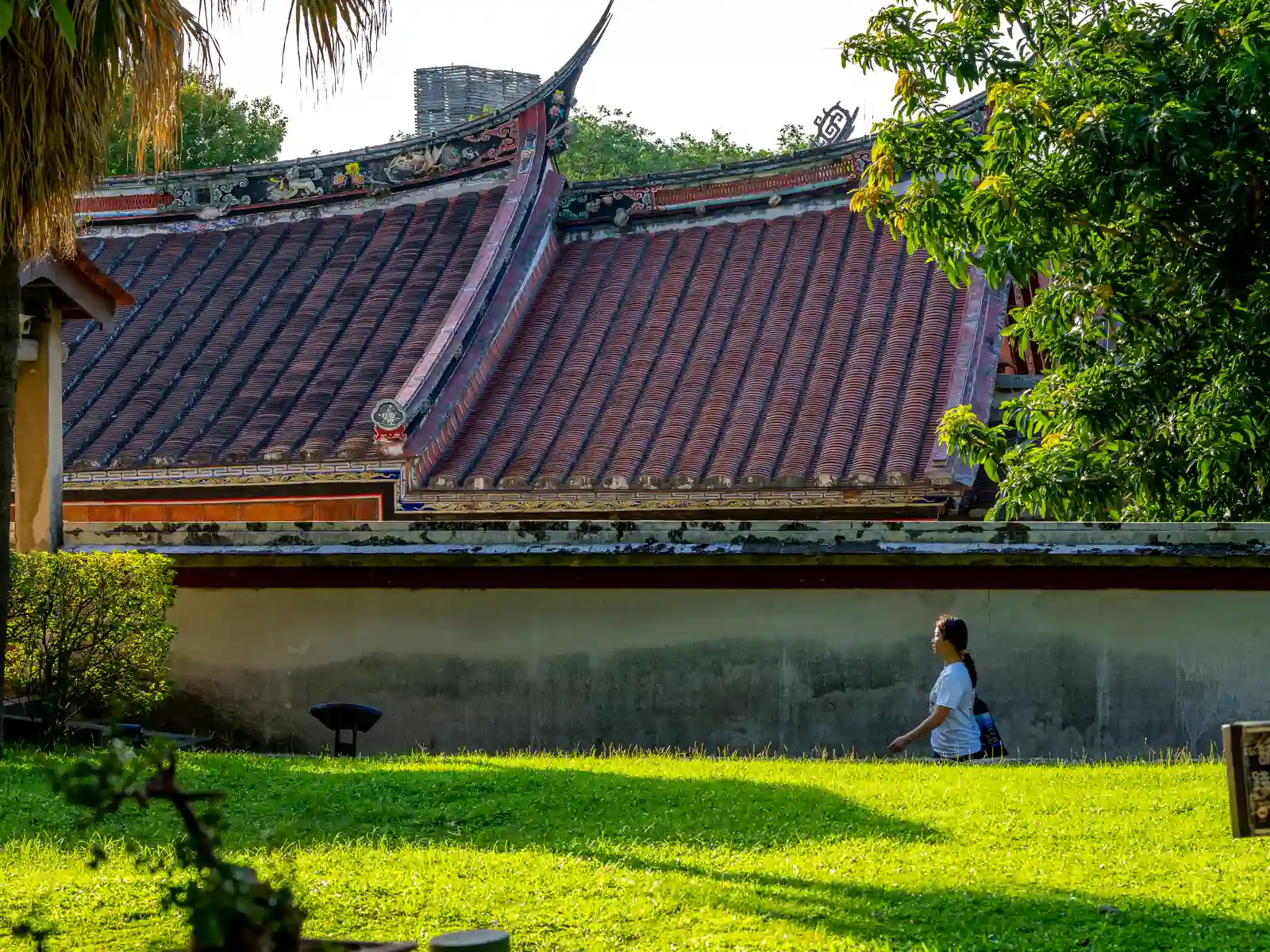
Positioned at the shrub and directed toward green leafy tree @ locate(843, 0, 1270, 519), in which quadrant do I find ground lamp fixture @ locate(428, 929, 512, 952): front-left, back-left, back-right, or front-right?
front-right

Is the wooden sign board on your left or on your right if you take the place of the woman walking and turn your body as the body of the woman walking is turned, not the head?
on your left

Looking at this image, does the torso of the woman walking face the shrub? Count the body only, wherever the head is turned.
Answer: yes

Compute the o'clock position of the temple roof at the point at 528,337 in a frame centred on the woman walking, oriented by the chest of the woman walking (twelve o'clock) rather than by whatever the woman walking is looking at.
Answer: The temple roof is roughly at 2 o'clock from the woman walking.

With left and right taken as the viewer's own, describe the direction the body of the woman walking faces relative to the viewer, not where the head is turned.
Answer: facing to the left of the viewer

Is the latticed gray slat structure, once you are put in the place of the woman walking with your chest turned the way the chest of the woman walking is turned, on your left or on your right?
on your right

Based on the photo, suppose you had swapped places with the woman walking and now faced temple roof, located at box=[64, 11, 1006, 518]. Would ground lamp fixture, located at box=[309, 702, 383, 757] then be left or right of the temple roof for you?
left

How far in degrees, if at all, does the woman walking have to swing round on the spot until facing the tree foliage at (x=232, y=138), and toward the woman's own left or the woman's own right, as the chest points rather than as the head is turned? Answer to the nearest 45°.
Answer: approximately 45° to the woman's own right

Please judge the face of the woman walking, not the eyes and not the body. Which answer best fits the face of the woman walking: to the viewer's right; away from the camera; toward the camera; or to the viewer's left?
to the viewer's left

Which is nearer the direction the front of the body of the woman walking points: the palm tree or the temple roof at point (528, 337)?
the palm tree

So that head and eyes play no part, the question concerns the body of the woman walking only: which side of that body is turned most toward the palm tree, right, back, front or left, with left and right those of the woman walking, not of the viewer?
front

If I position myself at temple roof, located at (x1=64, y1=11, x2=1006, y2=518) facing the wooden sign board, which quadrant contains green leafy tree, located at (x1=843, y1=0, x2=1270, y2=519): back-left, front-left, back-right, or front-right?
front-left
